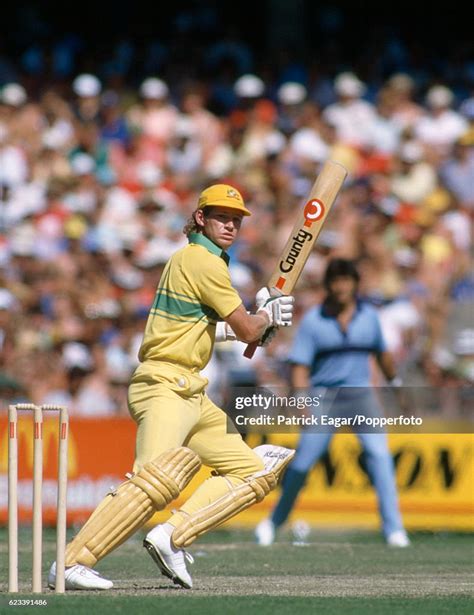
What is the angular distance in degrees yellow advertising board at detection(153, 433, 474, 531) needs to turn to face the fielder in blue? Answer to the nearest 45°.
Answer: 0° — it already faces them

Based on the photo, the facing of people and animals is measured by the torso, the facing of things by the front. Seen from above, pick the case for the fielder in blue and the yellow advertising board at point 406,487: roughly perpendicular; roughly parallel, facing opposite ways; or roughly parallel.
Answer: roughly parallel

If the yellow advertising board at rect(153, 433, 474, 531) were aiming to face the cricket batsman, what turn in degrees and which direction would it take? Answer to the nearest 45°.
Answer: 0° — it already faces them

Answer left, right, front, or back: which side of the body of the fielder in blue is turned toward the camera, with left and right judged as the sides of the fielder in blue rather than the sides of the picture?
front

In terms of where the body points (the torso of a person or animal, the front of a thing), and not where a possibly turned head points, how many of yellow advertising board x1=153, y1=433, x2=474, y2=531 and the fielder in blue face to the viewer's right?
0

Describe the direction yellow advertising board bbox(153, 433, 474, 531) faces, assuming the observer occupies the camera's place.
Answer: facing the viewer

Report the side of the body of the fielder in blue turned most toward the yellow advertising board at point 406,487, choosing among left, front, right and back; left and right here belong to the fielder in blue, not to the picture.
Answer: back

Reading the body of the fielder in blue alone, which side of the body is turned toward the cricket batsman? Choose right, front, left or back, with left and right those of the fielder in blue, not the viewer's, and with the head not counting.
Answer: front

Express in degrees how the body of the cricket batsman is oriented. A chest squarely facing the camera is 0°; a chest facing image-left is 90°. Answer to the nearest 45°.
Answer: approximately 270°

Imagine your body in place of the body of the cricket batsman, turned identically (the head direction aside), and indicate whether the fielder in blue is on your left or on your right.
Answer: on your left
